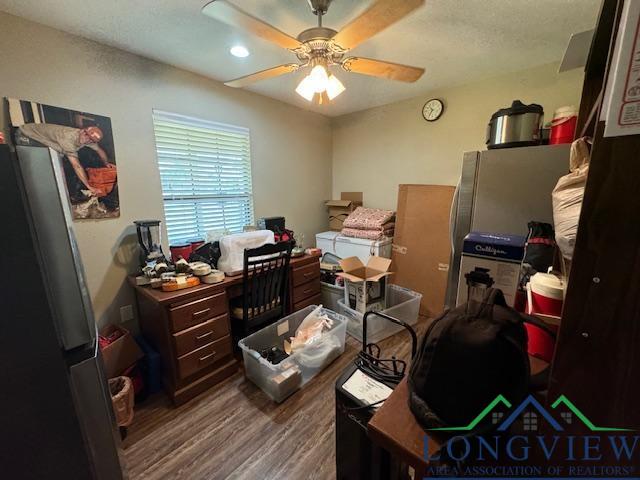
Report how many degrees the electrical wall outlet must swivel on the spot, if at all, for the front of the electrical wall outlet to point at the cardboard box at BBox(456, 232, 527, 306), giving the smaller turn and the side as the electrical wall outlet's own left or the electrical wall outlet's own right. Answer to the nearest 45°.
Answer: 0° — it already faces it

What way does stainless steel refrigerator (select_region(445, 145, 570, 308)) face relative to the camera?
to the viewer's left

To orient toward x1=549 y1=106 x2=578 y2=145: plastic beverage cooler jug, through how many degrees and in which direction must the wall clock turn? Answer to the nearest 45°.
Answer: approximately 90° to its left

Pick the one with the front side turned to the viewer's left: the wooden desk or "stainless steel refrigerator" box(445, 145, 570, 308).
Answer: the stainless steel refrigerator

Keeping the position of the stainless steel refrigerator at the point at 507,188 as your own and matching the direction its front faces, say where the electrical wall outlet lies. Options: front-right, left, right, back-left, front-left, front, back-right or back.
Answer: front-left

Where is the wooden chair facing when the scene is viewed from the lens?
facing away from the viewer and to the left of the viewer

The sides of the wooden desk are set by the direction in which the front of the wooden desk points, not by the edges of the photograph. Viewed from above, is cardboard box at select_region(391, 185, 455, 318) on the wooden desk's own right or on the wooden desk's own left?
on the wooden desk's own left

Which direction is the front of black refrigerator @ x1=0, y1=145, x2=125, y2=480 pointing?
to the viewer's right

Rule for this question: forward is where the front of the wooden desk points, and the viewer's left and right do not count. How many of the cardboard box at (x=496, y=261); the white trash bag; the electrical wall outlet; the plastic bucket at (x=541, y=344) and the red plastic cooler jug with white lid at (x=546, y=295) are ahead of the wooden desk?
4

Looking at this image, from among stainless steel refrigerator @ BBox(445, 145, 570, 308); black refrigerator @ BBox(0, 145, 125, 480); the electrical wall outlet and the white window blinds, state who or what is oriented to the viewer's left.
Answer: the stainless steel refrigerator
